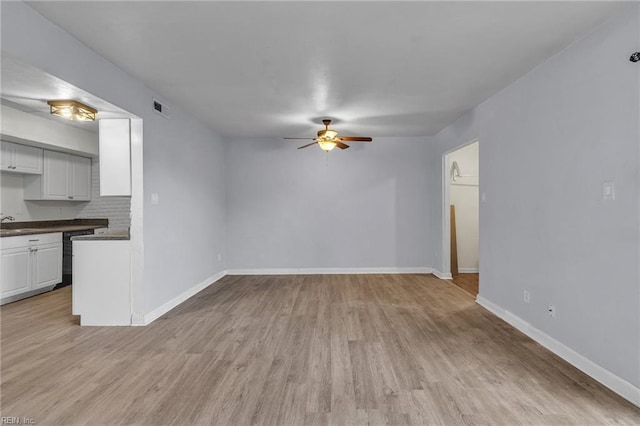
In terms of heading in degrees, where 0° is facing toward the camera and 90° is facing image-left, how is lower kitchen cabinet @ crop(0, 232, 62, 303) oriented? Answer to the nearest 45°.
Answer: approximately 315°

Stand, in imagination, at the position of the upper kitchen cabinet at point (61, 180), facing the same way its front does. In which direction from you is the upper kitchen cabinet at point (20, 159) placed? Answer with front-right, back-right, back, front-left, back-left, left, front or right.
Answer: right

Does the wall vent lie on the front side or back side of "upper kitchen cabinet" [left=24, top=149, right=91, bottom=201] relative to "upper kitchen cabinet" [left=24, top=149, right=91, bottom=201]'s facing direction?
on the front side

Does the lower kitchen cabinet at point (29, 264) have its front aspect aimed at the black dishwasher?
no

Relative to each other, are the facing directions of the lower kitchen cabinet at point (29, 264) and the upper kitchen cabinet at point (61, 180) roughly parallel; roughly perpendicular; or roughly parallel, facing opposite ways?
roughly parallel

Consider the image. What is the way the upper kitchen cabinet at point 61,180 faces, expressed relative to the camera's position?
facing the viewer and to the right of the viewer

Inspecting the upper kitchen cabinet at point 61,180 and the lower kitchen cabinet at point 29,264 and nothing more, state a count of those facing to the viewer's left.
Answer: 0
